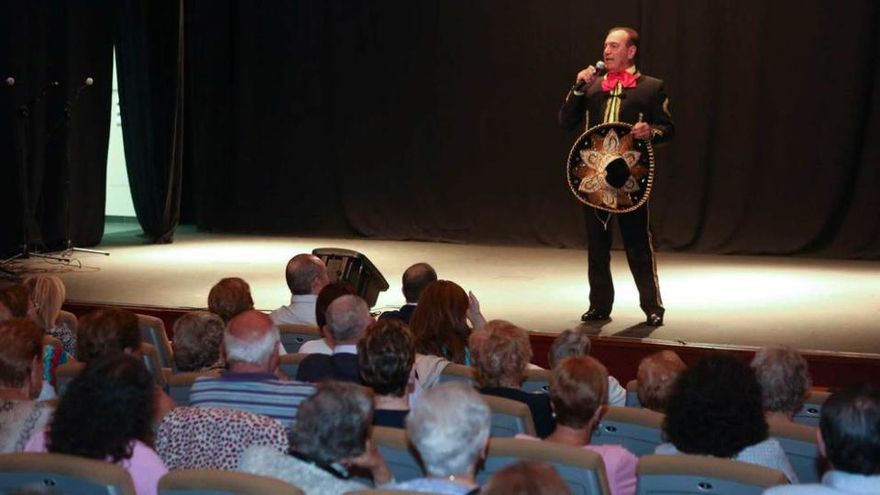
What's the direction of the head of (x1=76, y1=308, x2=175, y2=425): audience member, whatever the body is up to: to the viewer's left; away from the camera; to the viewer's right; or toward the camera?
away from the camera

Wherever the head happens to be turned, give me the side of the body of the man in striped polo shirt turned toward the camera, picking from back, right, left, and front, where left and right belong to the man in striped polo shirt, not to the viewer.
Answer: back

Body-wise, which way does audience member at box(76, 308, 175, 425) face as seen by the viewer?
away from the camera

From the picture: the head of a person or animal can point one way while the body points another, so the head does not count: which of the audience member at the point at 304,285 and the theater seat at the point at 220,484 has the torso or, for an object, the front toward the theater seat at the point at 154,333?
the theater seat at the point at 220,484

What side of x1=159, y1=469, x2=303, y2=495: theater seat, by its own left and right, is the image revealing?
back

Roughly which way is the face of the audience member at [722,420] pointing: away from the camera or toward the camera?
away from the camera

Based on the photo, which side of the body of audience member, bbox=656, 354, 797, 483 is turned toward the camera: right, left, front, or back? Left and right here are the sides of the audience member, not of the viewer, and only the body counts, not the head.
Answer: back

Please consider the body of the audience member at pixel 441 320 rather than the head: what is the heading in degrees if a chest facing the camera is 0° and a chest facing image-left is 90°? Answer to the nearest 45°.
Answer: approximately 225°

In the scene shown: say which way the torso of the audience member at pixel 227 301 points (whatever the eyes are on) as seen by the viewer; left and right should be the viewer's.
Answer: facing away from the viewer

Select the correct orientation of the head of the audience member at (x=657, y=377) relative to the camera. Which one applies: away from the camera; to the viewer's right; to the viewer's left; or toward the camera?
away from the camera

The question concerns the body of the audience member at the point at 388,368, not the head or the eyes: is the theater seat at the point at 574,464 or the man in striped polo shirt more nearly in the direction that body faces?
the man in striped polo shirt

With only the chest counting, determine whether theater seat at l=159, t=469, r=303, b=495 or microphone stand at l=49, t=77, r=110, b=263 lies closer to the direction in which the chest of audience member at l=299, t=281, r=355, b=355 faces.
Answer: the microphone stand

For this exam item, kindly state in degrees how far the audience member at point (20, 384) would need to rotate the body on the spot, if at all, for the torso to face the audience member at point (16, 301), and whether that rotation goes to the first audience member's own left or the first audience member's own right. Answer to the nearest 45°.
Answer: approximately 45° to the first audience member's own left

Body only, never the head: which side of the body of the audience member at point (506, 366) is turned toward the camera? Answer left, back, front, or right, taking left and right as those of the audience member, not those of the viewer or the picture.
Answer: back

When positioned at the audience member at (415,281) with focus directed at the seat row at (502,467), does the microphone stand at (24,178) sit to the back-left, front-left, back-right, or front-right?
back-right
